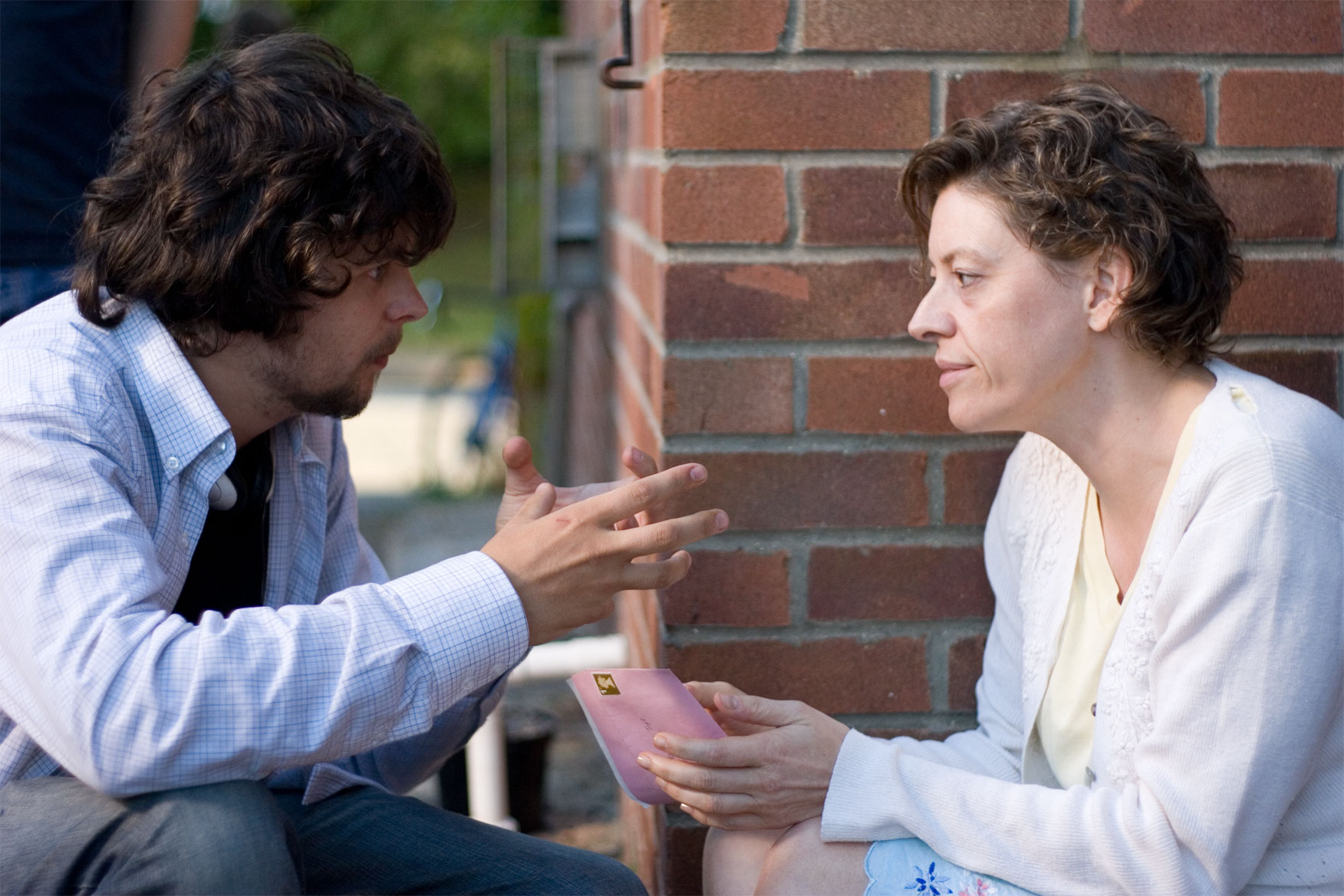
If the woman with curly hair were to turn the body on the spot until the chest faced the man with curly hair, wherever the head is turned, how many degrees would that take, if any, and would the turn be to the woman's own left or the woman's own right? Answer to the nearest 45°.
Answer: approximately 45° to the woman's own right

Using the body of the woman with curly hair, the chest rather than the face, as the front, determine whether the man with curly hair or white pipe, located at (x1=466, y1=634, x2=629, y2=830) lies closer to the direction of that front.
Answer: the man with curly hair

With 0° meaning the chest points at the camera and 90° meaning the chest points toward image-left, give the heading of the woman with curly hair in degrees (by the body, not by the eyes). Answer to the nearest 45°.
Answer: approximately 45°

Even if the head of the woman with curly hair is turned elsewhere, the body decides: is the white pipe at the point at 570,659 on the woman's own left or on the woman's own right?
on the woman's own right

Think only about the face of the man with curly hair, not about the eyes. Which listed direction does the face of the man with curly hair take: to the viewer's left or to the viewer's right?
to the viewer's right

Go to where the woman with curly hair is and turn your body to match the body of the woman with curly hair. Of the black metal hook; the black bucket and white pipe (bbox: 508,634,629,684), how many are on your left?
0

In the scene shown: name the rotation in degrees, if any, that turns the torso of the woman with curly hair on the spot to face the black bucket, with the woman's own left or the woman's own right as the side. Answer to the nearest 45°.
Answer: approximately 90° to the woman's own right

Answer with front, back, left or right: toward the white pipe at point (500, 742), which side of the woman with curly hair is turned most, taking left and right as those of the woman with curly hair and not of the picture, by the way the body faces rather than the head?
right

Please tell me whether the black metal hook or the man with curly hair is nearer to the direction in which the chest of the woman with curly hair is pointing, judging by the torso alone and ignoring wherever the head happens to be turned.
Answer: the man with curly hair

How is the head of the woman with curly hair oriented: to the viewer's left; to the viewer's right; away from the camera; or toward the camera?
to the viewer's left
